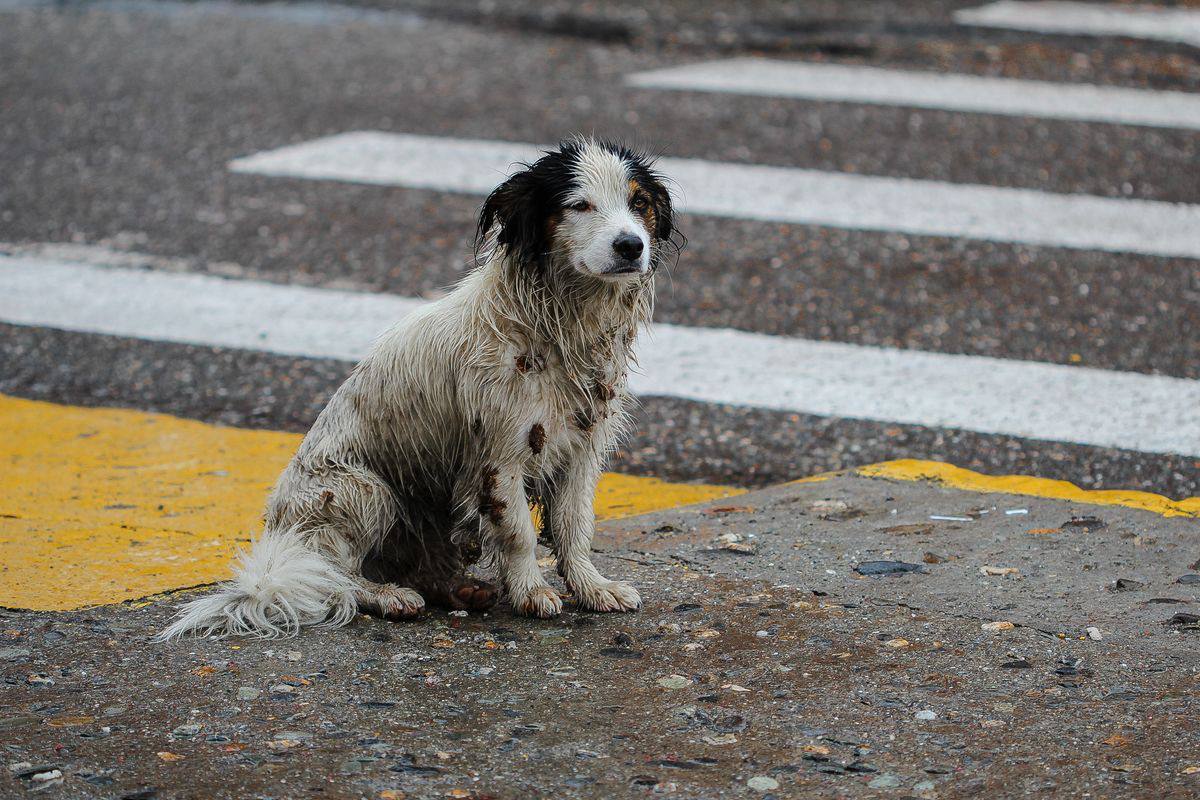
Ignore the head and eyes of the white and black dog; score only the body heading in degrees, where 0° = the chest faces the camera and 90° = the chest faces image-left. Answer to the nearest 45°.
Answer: approximately 315°

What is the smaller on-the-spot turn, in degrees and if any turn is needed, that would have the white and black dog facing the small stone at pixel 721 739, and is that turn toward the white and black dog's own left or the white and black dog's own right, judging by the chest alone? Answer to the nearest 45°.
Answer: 0° — it already faces it

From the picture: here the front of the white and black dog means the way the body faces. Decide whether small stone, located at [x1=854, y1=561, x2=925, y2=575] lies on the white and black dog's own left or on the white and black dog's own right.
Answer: on the white and black dog's own left

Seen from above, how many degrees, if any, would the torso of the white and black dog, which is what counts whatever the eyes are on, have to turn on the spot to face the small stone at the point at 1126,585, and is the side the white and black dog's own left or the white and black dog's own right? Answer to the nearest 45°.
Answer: approximately 45° to the white and black dog's own left

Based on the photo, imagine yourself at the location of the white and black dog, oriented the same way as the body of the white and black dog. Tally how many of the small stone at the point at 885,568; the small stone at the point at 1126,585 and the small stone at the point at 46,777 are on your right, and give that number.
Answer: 1

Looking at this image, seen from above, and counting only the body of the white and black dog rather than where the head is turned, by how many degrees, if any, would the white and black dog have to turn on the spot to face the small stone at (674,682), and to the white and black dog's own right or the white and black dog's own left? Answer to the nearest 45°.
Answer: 0° — it already faces it

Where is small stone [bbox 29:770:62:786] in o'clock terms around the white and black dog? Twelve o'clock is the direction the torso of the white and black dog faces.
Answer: The small stone is roughly at 3 o'clock from the white and black dog.

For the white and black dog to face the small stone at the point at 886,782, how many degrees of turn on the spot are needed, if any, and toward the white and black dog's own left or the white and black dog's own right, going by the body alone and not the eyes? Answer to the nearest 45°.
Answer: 0° — it already faces it
